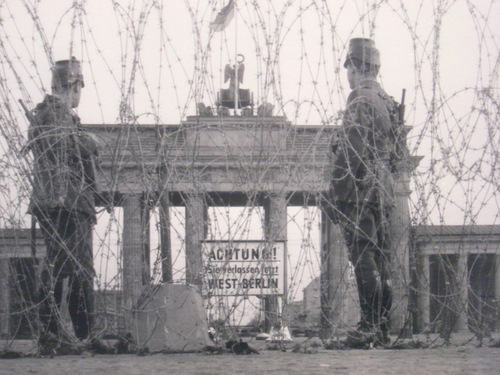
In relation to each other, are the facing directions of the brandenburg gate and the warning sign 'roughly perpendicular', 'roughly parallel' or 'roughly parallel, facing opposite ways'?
roughly parallel

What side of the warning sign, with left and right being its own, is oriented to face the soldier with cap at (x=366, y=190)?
front

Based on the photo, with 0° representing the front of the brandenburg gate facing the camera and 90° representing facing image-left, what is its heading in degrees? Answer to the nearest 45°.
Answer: approximately 0°

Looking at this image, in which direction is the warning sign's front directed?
toward the camera

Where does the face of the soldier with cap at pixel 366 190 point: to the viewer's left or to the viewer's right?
to the viewer's left
